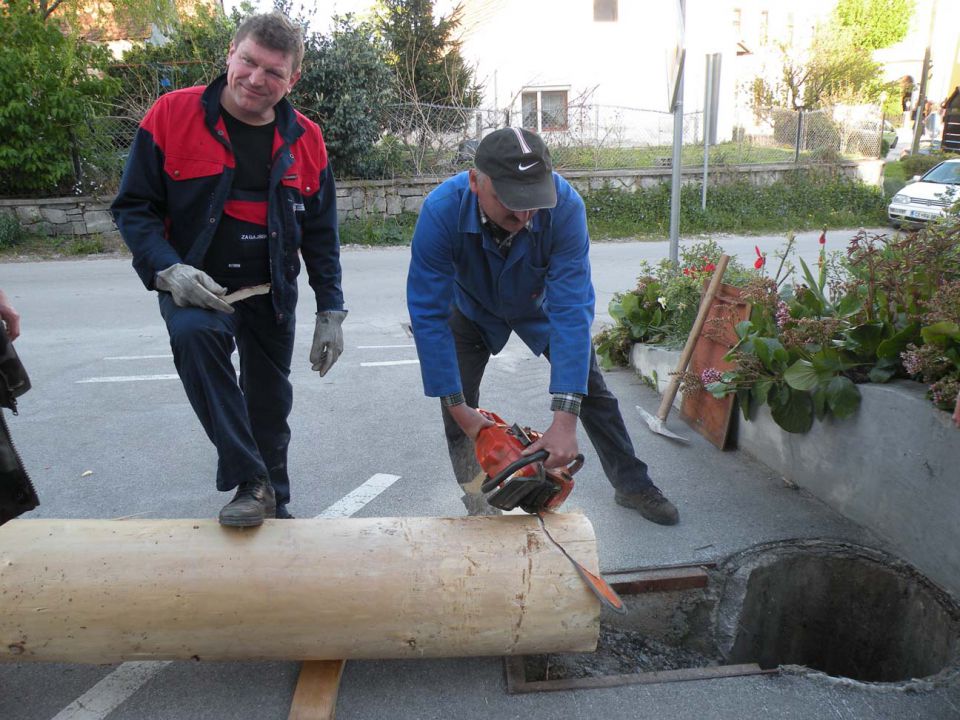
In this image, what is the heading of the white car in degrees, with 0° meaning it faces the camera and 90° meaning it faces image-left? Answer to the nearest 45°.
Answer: approximately 45°

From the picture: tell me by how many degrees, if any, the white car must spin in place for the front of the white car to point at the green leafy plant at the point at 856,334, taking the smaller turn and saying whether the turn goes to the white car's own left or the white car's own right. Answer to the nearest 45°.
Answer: approximately 45° to the white car's own left

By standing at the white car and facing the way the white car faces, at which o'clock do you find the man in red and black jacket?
The man in red and black jacket is roughly at 11 o'clock from the white car.

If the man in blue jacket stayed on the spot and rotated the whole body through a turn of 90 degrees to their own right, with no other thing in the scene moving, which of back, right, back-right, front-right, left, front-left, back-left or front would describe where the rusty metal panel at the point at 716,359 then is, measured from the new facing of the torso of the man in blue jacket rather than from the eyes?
back-right

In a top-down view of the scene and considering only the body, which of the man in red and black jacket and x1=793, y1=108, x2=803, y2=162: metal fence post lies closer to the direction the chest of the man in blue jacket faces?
the man in red and black jacket

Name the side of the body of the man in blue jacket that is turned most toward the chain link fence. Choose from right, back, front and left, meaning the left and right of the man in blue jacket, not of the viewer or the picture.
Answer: back

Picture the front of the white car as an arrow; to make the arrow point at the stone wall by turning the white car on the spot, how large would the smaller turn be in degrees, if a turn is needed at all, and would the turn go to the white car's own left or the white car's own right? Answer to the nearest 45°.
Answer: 0° — it already faces it

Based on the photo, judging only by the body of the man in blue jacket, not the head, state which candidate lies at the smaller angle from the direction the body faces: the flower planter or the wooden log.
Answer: the wooden log

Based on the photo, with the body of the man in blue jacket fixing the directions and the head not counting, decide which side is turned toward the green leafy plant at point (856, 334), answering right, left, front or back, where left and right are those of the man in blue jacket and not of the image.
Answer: left
